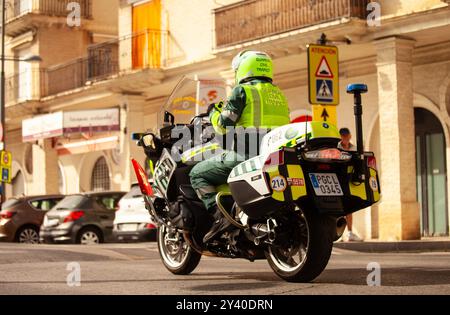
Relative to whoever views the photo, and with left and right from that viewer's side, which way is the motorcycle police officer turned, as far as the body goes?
facing away from the viewer and to the left of the viewer

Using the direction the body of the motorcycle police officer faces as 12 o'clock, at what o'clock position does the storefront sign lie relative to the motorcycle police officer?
The storefront sign is roughly at 1 o'clock from the motorcycle police officer.

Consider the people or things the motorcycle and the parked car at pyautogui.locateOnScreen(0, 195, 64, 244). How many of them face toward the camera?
0

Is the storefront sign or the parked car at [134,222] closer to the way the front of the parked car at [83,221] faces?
the storefront sign

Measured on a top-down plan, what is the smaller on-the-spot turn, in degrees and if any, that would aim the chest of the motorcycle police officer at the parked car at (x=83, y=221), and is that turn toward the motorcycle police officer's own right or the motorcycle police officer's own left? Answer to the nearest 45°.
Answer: approximately 45° to the motorcycle police officer's own right

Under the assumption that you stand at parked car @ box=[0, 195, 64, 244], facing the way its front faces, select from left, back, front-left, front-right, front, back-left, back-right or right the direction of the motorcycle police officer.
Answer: back-right

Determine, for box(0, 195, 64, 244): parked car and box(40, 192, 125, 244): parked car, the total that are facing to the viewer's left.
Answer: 0

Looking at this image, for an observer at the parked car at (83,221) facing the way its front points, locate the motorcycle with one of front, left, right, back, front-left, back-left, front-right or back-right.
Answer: back-right

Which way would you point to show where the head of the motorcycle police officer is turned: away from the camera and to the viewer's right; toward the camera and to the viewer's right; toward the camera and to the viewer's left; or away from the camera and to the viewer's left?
away from the camera and to the viewer's left

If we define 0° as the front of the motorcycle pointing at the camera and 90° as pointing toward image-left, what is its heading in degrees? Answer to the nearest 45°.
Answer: approximately 135°
